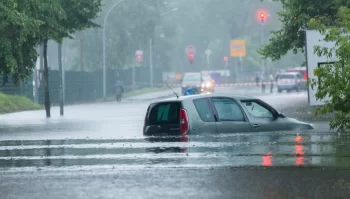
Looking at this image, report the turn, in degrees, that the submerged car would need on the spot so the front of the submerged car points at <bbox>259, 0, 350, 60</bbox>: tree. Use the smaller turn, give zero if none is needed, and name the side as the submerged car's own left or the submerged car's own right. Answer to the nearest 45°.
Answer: approximately 45° to the submerged car's own left

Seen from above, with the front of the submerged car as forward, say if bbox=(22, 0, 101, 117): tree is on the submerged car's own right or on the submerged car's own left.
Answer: on the submerged car's own left

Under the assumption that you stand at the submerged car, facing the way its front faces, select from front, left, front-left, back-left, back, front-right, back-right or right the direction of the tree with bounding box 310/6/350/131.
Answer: front-right

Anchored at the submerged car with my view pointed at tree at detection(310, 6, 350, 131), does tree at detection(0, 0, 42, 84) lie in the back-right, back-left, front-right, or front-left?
back-left

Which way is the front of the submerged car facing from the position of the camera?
facing away from the viewer and to the right of the viewer

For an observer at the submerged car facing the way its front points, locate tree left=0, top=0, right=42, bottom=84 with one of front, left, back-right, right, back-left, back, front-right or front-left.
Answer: left
